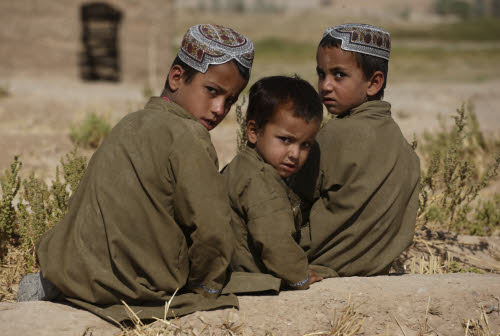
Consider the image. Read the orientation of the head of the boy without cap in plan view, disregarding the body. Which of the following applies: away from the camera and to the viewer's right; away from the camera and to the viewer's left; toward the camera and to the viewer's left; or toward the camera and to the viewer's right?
toward the camera and to the viewer's right

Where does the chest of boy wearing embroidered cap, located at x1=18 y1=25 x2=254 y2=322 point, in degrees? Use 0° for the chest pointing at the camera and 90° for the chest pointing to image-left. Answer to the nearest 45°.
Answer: approximately 225°

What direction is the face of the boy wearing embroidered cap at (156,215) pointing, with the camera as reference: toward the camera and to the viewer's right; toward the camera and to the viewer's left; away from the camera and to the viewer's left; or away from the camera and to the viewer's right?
toward the camera and to the viewer's right

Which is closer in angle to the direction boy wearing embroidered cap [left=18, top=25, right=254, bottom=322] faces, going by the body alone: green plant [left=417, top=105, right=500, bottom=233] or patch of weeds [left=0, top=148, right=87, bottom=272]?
the green plant

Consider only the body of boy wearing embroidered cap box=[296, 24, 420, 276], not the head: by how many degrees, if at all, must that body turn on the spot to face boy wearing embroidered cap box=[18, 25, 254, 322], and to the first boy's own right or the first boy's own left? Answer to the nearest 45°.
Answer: approximately 90° to the first boy's own left

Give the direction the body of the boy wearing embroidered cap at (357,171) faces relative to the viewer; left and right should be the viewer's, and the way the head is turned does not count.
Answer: facing away from the viewer and to the left of the viewer

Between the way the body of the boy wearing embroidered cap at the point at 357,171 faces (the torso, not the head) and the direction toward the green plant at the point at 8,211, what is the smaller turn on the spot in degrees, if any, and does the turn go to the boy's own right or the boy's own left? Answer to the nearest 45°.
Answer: approximately 45° to the boy's own left

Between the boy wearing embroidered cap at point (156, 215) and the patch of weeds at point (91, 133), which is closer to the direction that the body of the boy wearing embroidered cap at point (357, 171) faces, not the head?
the patch of weeds

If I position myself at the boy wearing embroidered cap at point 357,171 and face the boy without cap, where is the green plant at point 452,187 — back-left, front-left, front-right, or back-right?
back-right
